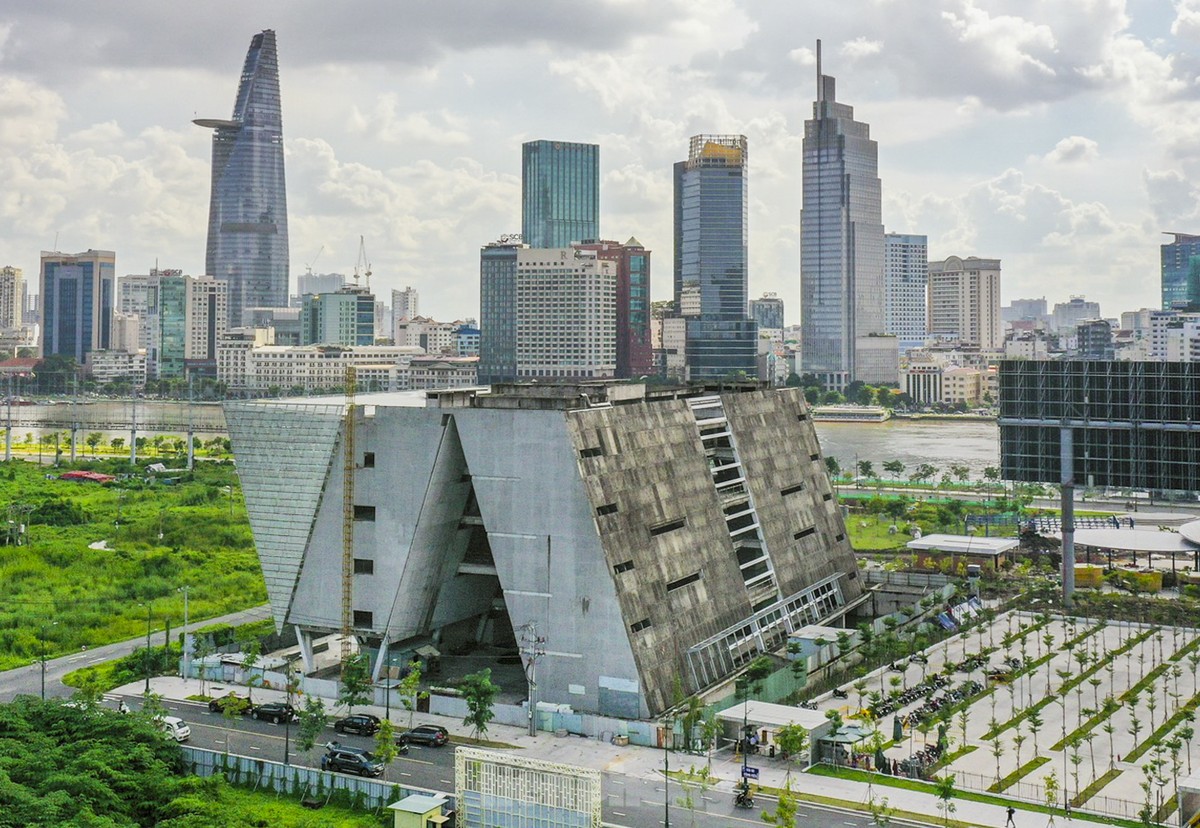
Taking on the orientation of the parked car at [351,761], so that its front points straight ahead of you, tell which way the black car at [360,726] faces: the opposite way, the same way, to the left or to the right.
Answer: the opposite way

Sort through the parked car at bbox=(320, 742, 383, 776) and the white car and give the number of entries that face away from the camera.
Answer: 0

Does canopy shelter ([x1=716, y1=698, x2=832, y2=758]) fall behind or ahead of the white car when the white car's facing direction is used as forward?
ahead

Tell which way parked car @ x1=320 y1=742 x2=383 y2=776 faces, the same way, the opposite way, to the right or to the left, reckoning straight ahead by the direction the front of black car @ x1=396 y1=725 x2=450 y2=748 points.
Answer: the opposite way
